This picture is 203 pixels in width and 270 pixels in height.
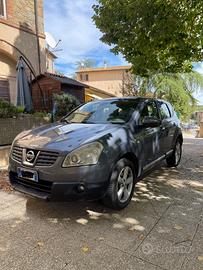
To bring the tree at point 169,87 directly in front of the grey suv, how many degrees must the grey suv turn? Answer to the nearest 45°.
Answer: approximately 135° to its right

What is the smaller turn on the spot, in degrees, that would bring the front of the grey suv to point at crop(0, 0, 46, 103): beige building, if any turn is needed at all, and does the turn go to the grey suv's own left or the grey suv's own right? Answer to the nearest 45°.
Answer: approximately 90° to the grey suv's own right

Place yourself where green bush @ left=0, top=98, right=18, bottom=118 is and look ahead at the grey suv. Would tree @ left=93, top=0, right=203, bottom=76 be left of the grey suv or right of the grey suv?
left

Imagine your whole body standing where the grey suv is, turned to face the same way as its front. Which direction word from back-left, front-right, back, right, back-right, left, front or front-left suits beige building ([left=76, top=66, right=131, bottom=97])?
back-right

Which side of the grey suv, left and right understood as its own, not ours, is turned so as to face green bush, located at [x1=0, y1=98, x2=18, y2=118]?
right

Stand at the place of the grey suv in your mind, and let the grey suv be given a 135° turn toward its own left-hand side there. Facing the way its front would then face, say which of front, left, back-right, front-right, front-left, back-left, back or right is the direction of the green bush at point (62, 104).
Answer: left

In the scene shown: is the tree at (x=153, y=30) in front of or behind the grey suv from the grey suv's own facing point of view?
behind

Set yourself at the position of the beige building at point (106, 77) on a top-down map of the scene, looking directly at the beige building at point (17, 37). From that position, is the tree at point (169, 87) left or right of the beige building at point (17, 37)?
left

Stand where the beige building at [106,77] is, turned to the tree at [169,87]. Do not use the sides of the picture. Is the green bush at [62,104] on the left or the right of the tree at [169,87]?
right

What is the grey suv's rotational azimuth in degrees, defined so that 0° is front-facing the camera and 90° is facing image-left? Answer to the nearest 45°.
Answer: approximately 45°
